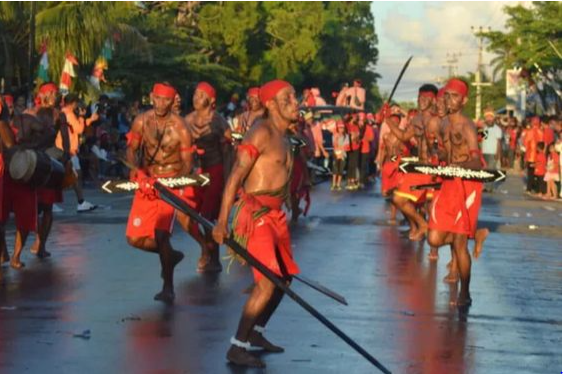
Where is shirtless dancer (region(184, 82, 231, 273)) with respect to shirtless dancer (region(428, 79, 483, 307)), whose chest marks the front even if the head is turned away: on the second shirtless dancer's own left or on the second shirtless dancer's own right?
on the second shirtless dancer's own right

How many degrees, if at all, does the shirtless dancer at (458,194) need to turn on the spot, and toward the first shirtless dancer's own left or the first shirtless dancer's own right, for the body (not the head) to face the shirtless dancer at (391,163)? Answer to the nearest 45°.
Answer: approximately 135° to the first shirtless dancer's own right

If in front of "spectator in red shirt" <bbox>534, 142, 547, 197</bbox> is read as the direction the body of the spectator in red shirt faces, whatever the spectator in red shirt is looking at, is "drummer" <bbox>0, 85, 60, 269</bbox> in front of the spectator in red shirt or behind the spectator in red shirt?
in front

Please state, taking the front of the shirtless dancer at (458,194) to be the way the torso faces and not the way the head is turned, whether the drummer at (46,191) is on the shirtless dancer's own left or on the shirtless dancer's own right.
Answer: on the shirtless dancer's own right

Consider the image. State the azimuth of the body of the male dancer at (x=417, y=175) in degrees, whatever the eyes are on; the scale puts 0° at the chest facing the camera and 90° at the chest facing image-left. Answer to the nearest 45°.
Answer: approximately 45°
